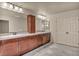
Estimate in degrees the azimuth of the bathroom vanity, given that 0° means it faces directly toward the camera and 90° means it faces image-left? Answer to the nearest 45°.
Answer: approximately 315°

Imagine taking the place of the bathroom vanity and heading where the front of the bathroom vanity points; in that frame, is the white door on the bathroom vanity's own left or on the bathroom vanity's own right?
on the bathroom vanity's own left
